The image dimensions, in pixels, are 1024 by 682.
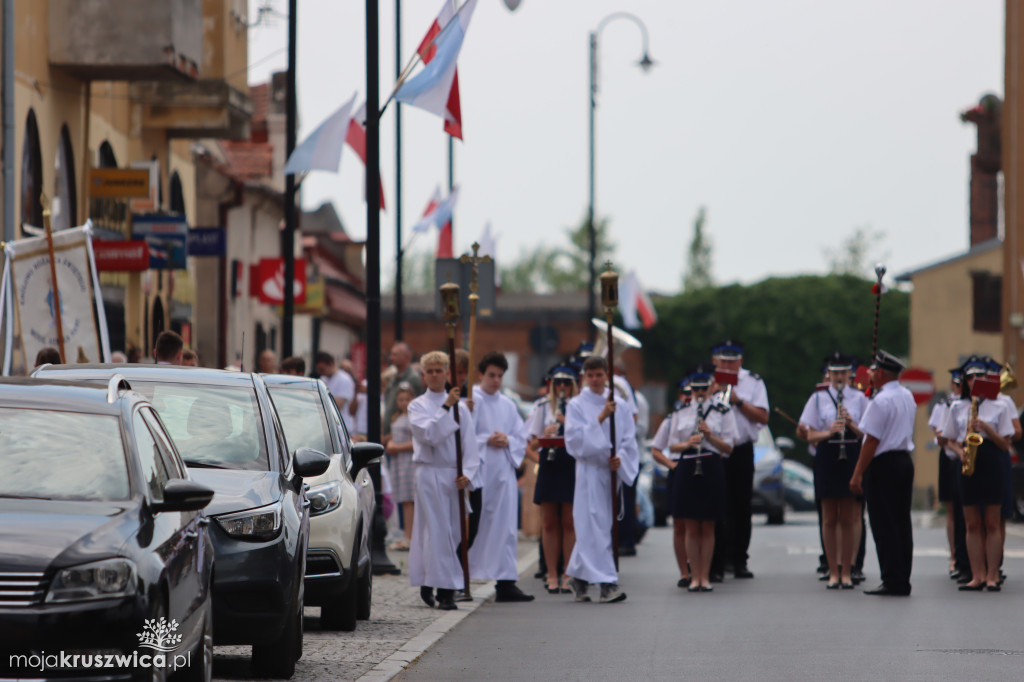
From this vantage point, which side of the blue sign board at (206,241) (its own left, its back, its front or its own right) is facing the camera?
front

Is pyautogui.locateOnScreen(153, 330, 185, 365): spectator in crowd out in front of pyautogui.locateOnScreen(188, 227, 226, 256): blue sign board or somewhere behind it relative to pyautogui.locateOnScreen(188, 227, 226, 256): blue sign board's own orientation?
in front

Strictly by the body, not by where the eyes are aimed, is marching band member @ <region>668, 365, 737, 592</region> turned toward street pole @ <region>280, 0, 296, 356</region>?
no

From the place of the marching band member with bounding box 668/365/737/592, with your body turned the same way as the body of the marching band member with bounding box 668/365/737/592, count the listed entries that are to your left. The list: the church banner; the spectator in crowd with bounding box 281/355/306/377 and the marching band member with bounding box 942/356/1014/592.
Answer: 1

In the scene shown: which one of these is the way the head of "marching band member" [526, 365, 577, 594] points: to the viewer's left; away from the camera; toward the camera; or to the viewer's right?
toward the camera

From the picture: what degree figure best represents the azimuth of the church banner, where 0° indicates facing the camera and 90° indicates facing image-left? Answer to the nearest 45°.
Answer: approximately 0°

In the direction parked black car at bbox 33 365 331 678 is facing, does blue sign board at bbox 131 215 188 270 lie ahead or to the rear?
to the rear

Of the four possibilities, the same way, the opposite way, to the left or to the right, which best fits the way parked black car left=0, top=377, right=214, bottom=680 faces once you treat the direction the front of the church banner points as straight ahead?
the same way

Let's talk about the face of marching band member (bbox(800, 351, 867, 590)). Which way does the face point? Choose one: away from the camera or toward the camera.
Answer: toward the camera

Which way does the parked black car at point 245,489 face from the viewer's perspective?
toward the camera

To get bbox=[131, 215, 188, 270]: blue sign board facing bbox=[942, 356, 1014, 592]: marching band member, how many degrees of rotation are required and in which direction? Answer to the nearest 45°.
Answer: approximately 45° to its left

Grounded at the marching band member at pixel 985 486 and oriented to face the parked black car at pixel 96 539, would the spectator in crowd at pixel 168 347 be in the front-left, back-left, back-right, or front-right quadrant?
front-right
